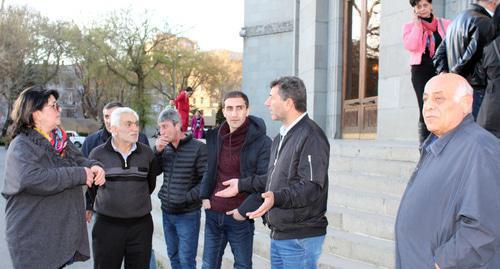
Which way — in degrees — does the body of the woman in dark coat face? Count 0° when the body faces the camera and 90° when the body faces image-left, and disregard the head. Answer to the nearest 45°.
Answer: approximately 270°

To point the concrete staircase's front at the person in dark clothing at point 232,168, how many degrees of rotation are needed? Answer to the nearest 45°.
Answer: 0° — it already faces them

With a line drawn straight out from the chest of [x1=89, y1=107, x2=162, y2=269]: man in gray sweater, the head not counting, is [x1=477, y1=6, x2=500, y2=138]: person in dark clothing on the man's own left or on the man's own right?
on the man's own left

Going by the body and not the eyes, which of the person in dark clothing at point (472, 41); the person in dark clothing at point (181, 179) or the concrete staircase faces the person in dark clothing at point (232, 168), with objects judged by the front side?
the concrete staircase
